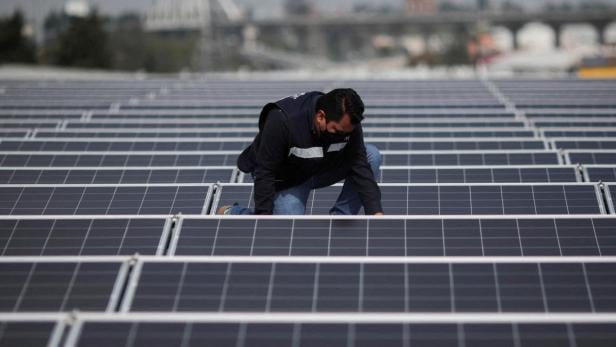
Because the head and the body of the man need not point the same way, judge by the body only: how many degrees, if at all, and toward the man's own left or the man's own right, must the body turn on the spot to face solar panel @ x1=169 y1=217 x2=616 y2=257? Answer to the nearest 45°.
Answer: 0° — they already face it

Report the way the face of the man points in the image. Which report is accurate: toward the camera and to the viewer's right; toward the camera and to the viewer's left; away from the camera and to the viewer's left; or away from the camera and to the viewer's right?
toward the camera and to the viewer's right

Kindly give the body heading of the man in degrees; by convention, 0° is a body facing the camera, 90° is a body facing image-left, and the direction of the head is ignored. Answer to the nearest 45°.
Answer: approximately 315°

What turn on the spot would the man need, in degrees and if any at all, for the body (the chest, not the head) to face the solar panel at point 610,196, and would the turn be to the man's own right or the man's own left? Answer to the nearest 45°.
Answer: approximately 45° to the man's own left

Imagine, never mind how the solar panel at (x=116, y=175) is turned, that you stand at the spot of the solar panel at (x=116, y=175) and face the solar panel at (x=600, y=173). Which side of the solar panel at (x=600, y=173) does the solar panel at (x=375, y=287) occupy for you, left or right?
right

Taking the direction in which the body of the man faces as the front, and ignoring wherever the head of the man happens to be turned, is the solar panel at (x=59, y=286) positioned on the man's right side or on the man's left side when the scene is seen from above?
on the man's right side

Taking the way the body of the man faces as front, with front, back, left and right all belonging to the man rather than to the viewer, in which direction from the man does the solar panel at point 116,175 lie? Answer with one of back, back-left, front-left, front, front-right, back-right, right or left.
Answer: back

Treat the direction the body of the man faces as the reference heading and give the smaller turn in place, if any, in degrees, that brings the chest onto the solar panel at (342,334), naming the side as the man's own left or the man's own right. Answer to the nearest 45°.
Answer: approximately 45° to the man's own right

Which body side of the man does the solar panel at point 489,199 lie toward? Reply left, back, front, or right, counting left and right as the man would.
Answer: left

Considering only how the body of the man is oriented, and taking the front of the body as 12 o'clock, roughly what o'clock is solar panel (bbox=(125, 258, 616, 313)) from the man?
The solar panel is roughly at 1 o'clock from the man.

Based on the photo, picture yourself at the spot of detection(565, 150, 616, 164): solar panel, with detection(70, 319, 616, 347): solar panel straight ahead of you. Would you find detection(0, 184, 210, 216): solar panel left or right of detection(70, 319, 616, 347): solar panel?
right

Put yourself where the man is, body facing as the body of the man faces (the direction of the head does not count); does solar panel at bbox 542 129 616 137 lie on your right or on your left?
on your left

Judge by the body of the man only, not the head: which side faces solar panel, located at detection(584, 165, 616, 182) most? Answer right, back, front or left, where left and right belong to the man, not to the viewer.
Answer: left
